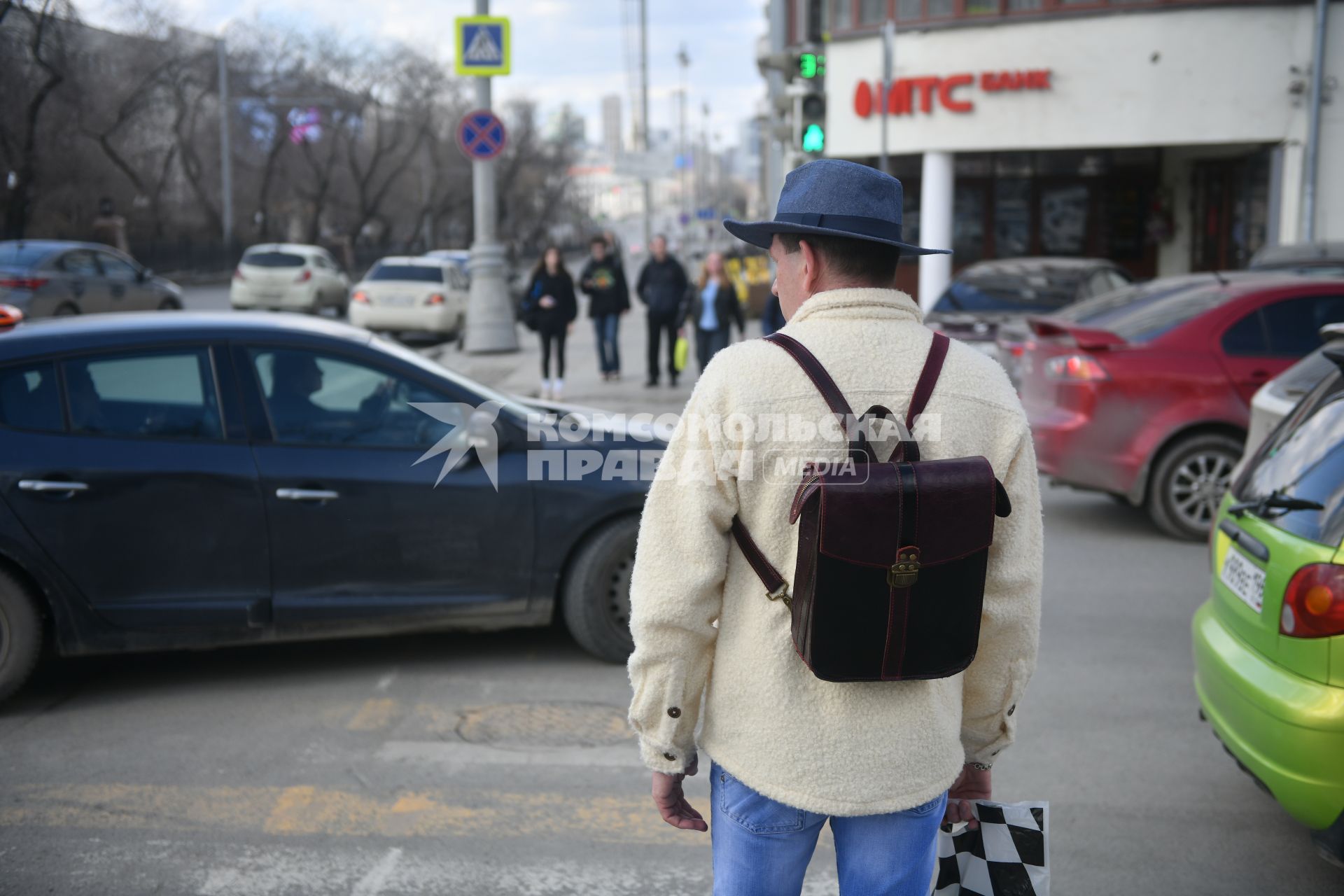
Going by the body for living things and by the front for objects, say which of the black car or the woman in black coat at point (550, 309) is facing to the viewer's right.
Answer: the black car

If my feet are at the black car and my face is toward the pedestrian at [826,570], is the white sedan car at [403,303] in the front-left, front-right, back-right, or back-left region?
back-left

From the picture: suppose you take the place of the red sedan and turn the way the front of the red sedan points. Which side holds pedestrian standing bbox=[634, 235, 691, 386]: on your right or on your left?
on your left

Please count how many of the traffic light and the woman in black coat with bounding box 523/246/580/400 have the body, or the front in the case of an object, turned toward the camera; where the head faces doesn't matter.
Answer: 2

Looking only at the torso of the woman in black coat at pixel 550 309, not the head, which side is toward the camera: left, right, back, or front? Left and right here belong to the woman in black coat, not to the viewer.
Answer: front

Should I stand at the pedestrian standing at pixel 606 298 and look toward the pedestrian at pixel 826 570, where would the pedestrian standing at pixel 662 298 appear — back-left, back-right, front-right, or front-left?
front-left

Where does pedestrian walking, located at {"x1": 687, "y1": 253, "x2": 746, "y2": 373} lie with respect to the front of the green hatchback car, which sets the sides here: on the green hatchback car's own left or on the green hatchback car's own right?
on the green hatchback car's own left

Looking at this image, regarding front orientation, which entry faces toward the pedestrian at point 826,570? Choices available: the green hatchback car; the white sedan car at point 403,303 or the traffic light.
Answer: the traffic light

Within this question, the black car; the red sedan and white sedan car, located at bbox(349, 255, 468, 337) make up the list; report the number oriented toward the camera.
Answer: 0

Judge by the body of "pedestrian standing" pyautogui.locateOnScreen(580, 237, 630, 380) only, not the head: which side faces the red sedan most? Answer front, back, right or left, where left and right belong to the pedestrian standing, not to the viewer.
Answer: front

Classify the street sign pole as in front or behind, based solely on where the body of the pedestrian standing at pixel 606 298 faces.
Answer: behind

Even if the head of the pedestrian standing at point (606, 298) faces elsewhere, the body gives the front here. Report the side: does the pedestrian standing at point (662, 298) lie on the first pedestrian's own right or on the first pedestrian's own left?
on the first pedestrian's own left

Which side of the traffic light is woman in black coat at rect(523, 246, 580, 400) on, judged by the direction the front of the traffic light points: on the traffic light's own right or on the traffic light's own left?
on the traffic light's own right
